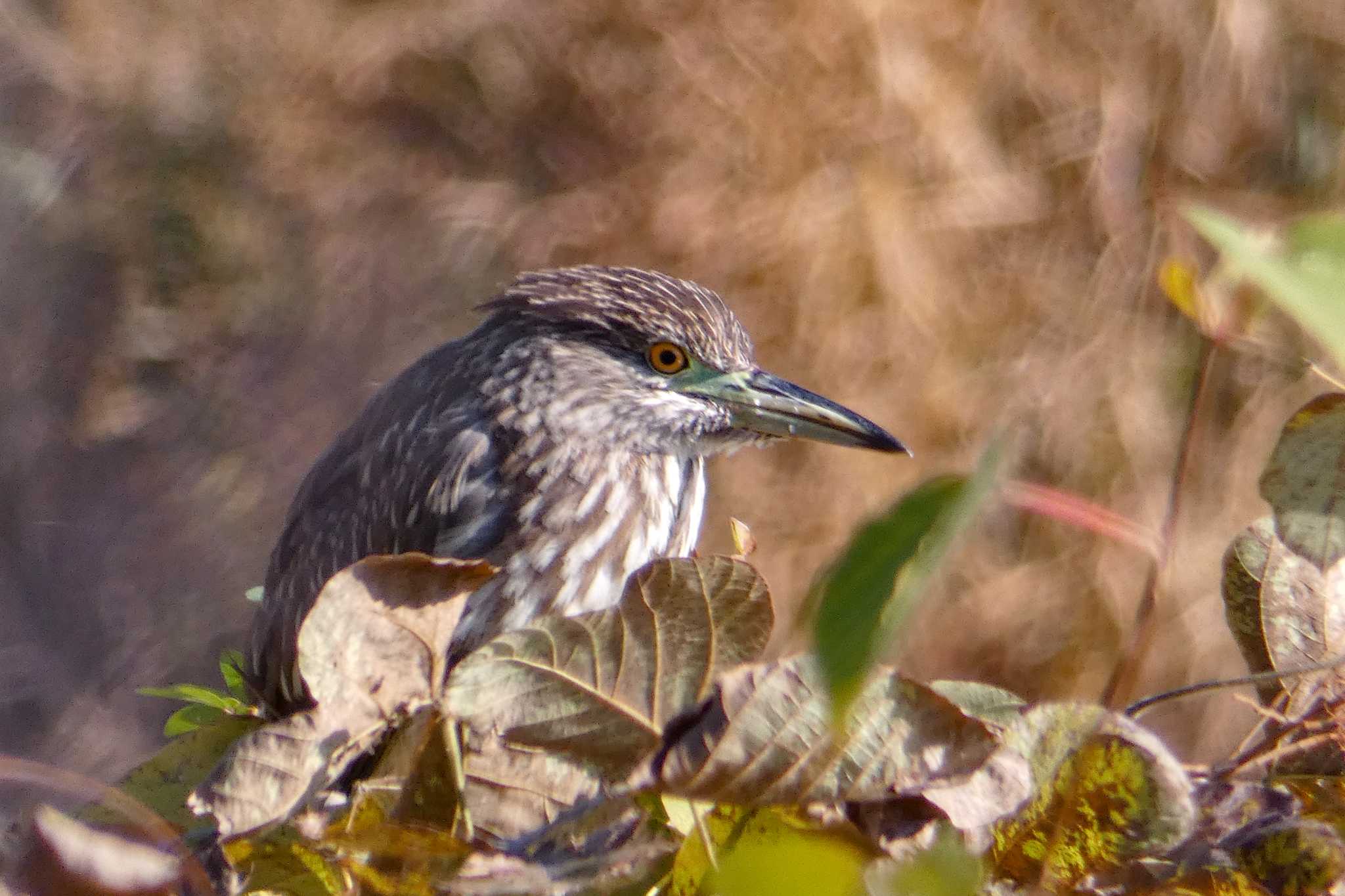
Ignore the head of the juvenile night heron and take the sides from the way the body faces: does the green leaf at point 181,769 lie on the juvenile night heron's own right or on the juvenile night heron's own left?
on the juvenile night heron's own right

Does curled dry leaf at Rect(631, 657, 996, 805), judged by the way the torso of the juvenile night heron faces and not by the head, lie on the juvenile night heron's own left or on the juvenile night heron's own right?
on the juvenile night heron's own right

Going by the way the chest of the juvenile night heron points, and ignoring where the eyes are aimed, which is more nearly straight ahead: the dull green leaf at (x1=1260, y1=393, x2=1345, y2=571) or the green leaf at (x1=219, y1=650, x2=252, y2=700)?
the dull green leaf

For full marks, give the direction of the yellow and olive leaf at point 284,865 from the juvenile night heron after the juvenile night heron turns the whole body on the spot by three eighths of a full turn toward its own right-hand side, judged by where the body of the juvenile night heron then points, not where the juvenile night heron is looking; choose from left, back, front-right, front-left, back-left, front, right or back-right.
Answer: front-left

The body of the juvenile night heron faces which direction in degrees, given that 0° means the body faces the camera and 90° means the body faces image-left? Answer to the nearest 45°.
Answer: approximately 270°

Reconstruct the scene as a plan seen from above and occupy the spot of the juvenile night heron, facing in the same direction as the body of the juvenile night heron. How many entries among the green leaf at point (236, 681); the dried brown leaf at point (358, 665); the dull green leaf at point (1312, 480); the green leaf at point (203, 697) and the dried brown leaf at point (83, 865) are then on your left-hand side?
0

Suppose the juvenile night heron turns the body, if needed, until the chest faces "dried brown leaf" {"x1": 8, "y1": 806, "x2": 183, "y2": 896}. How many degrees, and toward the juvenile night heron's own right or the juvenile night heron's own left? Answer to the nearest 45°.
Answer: approximately 90° to the juvenile night heron's own right

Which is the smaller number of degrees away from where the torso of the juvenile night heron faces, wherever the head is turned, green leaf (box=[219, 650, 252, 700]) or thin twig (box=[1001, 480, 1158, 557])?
the thin twig

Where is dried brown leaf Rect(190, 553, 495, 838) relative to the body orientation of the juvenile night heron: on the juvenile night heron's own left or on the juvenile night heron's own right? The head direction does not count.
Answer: on the juvenile night heron's own right
